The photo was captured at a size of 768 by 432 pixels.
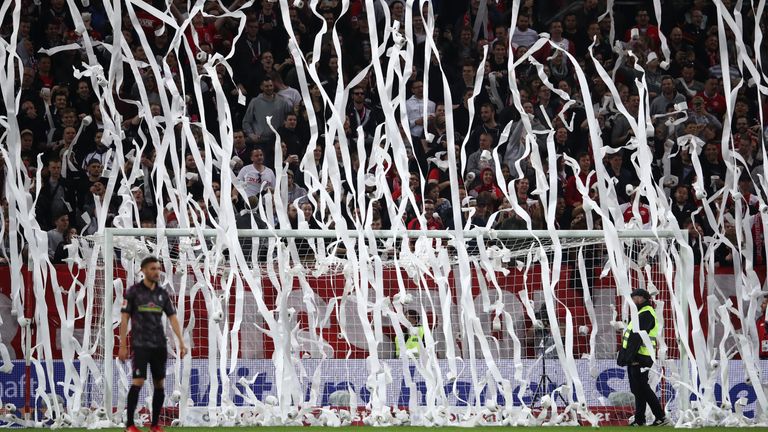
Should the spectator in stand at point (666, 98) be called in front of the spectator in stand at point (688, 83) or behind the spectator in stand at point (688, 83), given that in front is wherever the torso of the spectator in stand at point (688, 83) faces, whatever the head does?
in front

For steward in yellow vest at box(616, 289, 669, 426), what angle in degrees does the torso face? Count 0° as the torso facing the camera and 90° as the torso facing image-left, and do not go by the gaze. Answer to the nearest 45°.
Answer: approximately 90°

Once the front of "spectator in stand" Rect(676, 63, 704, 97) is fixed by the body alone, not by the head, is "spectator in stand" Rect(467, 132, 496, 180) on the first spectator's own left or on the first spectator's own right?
on the first spectator's own right

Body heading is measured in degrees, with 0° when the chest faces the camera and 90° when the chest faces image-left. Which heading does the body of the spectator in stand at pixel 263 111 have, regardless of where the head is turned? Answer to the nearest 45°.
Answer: approximately 0°
